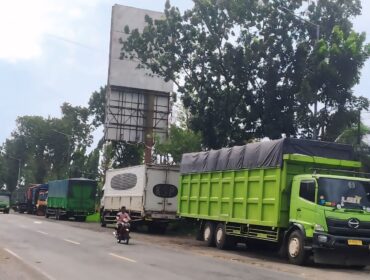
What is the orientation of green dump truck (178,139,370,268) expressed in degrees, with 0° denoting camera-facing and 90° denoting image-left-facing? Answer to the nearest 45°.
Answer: approximately 315°

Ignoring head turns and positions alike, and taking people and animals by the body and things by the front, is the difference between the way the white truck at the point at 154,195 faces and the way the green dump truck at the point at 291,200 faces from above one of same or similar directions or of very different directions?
very different directions

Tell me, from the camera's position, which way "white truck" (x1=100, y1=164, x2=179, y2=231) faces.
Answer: facing away from the viewer and to the left of the viewer

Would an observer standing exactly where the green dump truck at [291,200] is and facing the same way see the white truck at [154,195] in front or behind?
behind

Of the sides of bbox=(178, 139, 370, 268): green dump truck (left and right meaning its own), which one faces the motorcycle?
back

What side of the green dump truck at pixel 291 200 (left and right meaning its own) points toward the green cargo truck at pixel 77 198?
back
